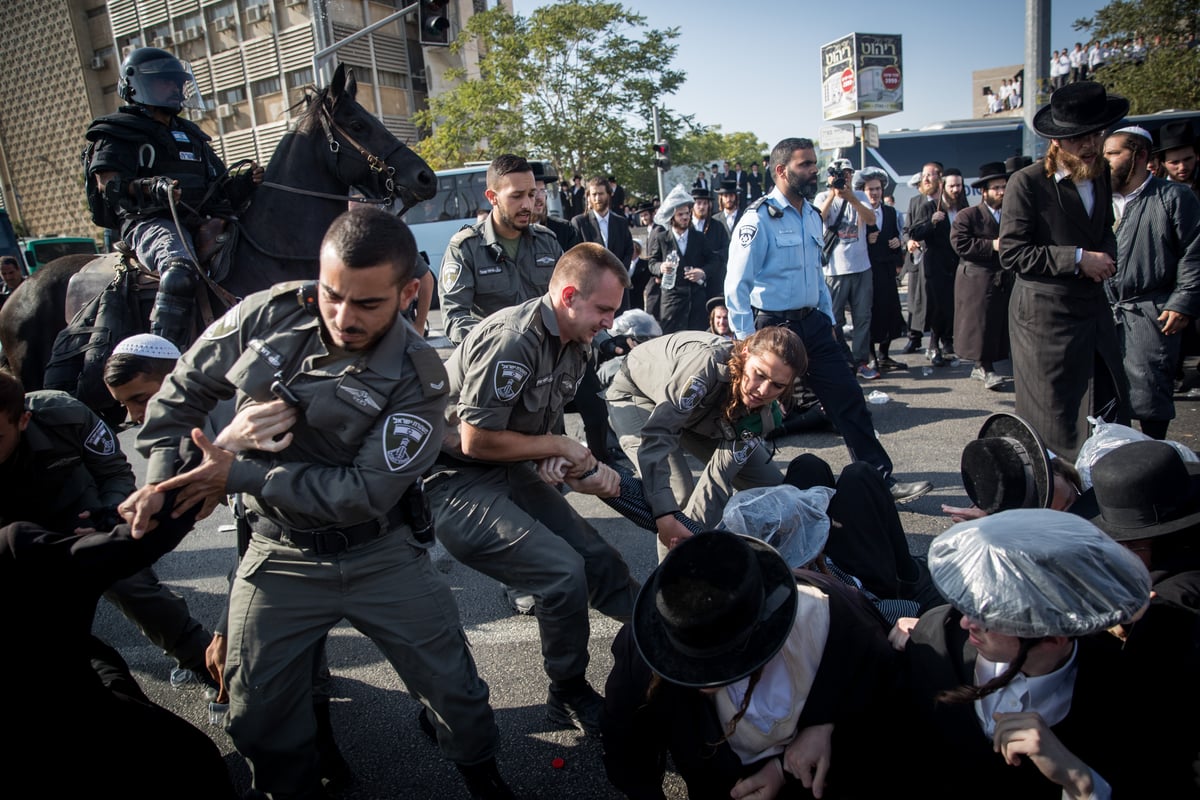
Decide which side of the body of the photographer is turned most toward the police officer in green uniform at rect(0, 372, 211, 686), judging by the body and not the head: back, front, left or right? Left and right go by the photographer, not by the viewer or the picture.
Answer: front

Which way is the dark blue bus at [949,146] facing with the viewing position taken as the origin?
facing to the left of the viewer

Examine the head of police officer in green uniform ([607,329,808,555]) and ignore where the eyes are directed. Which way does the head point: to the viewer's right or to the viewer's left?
to the viewer's right

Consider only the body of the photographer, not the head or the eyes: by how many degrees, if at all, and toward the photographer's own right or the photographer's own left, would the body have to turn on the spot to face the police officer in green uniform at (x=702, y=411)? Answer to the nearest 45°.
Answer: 0° — they already face them

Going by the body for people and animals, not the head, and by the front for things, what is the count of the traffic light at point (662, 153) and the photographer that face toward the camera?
2

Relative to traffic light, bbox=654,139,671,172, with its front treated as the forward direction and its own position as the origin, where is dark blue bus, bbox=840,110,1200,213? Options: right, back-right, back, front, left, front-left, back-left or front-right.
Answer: left

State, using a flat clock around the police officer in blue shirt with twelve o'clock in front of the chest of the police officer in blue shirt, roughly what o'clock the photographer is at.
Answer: The photographer is roughly at 8 o'clock from the police officer in blue shirt.

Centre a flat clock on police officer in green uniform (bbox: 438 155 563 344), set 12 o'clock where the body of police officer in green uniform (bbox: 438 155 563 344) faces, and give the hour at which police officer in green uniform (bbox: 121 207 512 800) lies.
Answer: police officer in green uniform (bbox: 121 207 512 800) is roughly at 2 o'clock from police officer in green uniform (bbox: 438 155 563 344).

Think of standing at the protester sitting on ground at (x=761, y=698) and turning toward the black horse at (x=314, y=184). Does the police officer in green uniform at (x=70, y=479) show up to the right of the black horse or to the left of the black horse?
left

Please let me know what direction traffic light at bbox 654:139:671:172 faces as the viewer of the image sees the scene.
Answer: facing the viewer

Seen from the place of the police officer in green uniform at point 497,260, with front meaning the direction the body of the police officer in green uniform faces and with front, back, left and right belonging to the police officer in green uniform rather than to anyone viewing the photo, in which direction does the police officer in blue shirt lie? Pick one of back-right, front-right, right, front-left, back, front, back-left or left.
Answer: front-left

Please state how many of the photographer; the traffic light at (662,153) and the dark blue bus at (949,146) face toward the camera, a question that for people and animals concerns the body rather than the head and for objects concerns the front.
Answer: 2

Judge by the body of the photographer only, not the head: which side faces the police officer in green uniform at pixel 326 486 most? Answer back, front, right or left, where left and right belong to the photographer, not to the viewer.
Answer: front

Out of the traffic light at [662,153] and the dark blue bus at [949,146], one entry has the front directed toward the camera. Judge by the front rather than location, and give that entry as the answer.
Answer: the traffic light
